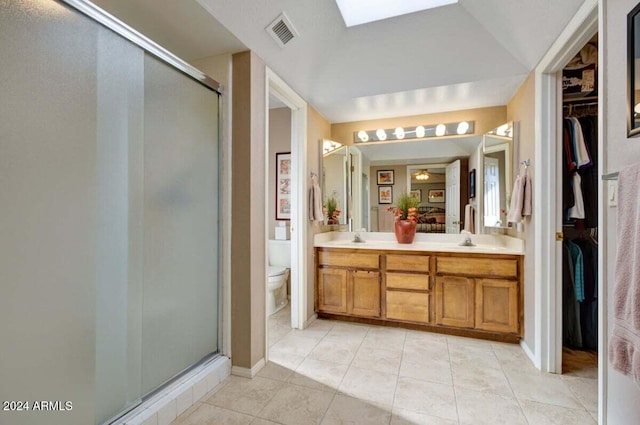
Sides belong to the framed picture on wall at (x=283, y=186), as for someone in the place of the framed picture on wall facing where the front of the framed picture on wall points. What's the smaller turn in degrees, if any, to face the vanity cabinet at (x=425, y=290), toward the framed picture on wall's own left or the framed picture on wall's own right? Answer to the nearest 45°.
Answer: approximately 45° to the framed picture on wall's own left

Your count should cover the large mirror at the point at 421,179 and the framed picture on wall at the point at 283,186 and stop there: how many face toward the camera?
2

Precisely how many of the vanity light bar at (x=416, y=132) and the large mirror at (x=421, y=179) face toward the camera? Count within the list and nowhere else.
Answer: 2

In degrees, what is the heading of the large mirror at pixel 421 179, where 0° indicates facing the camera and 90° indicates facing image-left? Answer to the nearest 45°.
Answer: approximately 0°

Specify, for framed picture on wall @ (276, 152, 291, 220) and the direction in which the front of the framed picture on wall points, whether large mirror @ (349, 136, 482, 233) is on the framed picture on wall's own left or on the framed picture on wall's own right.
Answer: on the framed picture on wall's own left

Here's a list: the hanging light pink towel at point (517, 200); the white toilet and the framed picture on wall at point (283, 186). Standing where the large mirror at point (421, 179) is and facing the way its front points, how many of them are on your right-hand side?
2

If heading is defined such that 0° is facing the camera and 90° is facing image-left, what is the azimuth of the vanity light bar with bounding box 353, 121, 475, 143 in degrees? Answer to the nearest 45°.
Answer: approximately 0°

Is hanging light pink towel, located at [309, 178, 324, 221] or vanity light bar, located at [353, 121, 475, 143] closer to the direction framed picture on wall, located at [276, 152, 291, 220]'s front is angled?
the hanging light pink towel
